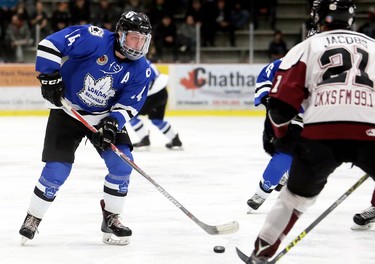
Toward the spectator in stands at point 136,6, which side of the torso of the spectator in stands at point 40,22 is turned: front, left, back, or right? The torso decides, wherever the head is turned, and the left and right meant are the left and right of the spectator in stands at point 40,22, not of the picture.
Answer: left

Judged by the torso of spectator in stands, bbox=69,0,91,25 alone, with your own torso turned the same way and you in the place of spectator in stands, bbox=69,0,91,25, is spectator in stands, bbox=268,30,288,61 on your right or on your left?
on your left

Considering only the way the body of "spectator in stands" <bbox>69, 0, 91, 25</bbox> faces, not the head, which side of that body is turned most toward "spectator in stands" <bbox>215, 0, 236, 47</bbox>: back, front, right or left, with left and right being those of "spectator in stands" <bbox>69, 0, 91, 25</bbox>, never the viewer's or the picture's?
left

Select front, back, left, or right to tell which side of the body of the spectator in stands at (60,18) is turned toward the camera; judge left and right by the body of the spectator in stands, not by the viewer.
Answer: front

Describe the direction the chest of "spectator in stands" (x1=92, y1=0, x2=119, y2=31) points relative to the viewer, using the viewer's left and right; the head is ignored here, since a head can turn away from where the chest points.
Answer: facing the viewer

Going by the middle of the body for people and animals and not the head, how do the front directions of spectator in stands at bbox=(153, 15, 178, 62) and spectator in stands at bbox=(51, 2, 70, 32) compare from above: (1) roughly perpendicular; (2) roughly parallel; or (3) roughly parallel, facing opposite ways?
roughly parallel

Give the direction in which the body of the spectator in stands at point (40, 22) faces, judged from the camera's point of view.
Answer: toward the camera

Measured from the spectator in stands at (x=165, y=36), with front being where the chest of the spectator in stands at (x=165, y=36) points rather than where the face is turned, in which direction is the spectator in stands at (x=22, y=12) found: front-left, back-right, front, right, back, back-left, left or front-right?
right

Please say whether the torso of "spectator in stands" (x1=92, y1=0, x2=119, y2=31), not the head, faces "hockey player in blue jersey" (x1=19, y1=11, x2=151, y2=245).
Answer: yes

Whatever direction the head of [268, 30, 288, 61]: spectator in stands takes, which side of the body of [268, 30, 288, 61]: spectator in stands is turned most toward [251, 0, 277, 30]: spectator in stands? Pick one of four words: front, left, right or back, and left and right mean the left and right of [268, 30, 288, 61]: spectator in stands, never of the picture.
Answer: back

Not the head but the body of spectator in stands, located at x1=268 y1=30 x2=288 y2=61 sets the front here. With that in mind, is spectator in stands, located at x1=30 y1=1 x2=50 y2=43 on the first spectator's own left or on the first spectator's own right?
on the first spectator's own right

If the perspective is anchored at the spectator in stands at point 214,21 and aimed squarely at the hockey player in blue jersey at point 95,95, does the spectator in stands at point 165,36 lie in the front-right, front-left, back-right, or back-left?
front-right
